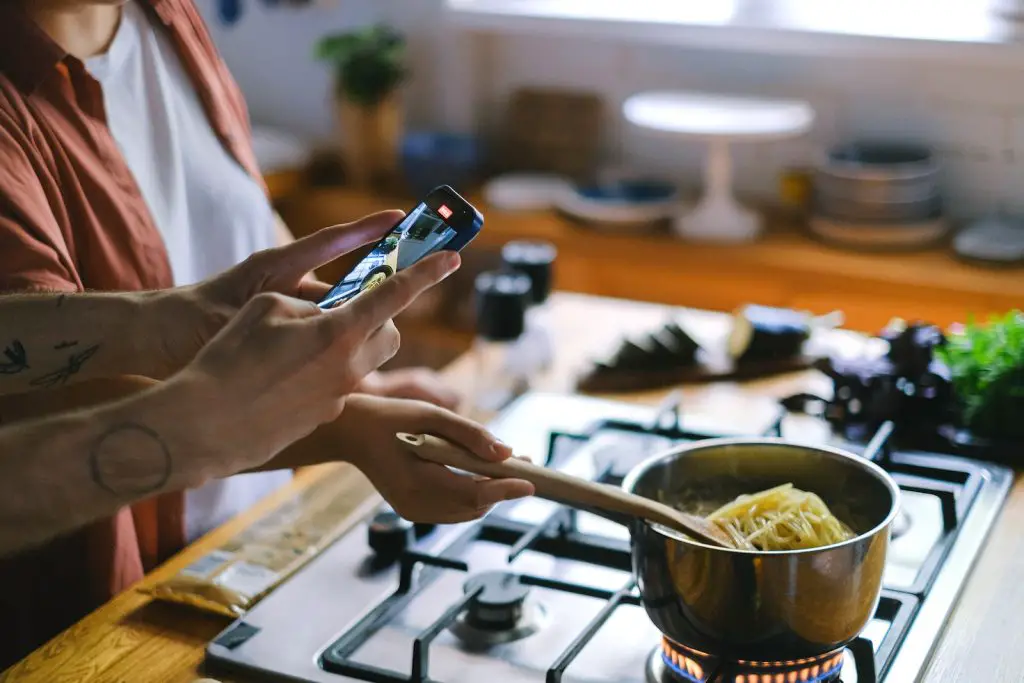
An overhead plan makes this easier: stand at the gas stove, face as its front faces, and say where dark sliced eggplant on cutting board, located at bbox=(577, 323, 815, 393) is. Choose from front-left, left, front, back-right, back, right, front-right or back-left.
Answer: right

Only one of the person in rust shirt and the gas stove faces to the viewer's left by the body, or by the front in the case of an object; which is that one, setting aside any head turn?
the gas stove

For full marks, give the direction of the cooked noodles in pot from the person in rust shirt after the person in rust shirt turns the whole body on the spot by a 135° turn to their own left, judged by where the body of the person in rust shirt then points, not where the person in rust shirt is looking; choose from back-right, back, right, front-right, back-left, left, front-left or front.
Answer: back-right

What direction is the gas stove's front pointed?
to the viewer's left

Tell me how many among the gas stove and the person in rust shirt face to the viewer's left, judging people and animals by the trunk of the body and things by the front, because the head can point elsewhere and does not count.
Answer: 1

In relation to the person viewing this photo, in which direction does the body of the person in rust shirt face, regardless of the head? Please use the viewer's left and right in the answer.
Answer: facing the viewer and to the right of the viewer

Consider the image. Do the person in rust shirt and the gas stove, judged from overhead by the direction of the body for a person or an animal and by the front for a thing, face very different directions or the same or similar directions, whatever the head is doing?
very different directions

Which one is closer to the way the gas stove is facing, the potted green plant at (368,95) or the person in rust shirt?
the person in rust shirt

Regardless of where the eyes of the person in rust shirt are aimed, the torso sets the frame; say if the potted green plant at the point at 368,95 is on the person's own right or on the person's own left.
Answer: on the person's own left

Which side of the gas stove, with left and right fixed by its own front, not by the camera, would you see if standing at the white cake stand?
right

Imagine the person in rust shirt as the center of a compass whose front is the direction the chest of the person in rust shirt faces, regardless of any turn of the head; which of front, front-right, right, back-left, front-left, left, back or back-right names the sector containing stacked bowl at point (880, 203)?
left

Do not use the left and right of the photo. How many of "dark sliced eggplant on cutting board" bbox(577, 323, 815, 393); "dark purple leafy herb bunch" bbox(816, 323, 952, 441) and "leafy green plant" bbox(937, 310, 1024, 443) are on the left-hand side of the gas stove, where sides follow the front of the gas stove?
0

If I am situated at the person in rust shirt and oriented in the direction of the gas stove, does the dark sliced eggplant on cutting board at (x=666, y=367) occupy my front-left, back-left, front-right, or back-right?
front-left

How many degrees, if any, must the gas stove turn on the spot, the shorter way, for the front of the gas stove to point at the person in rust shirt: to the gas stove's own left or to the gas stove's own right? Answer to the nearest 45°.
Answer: approximately 45° to the gas stove's own right

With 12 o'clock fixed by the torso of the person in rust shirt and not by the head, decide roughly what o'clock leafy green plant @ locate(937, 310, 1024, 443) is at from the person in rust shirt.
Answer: The leafy green plant is roughly at 11 o'clock from the person in rust shirt.
